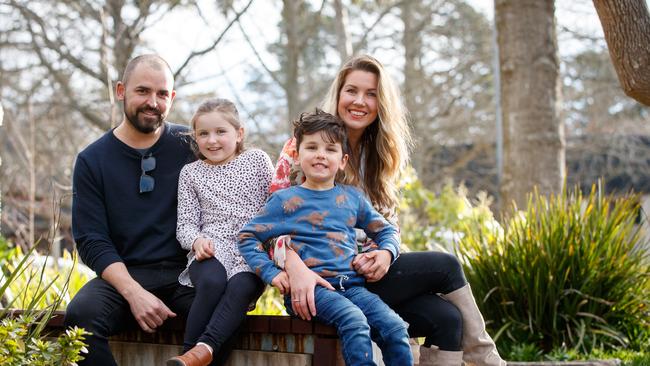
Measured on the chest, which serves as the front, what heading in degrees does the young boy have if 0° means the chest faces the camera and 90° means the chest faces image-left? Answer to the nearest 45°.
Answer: approximately 0°

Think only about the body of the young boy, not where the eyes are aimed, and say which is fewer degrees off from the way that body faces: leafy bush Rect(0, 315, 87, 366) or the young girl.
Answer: the leafy bush

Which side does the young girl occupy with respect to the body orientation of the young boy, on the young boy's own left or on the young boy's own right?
on the young boy's own right

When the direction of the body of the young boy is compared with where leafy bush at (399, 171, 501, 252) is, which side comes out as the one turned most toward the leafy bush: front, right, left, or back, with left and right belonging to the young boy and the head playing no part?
back

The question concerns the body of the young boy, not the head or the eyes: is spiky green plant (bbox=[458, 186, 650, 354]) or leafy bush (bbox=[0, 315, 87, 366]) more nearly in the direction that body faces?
the leafy bush

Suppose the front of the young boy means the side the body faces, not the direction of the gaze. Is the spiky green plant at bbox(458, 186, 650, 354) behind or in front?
behind

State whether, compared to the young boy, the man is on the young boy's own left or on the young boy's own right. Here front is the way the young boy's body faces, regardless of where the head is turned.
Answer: on the young boy's own right
